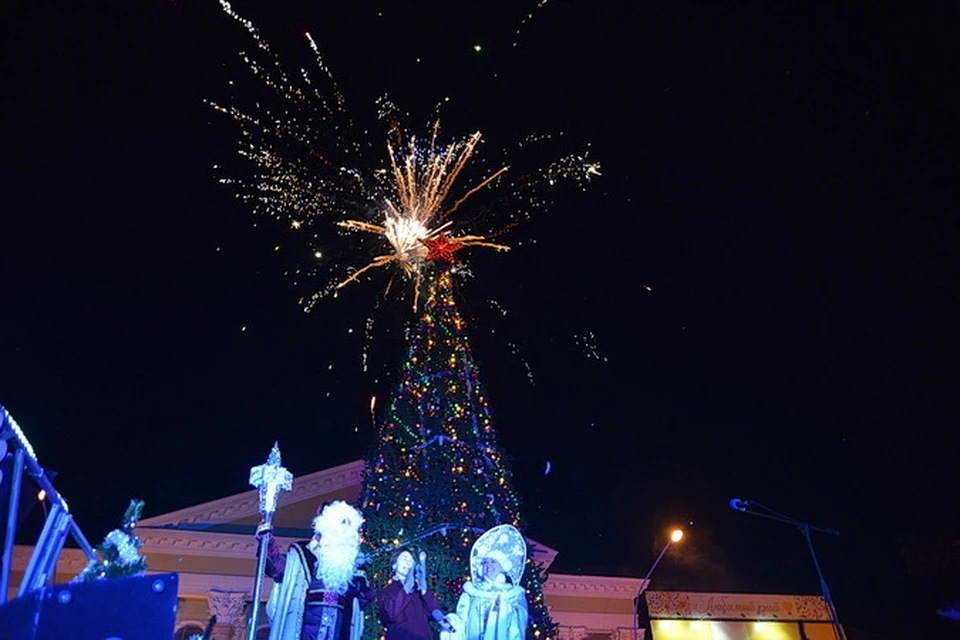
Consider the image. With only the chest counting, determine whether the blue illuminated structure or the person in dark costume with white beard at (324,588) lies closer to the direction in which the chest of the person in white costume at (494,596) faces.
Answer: the blue illuminated structure

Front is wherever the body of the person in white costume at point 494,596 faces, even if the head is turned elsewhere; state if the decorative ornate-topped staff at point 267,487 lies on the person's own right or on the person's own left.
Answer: on the person's own right

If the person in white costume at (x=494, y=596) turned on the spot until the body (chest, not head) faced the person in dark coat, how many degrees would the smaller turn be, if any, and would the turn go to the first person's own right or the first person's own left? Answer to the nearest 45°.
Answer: approximately 135° to the first person's own right

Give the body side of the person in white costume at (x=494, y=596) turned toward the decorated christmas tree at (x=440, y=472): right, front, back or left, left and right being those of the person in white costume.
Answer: back

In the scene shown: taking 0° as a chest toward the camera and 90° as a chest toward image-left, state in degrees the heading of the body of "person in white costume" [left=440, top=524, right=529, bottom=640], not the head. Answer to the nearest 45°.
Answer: approximately 0°

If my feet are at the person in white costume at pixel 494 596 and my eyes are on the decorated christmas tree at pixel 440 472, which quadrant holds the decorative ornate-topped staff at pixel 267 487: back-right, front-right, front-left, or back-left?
back-left

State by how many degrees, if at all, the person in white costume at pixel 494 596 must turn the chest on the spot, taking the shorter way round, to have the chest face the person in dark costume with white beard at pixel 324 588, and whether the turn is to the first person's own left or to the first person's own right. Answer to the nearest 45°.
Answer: approximately 90° to the first person's own right
